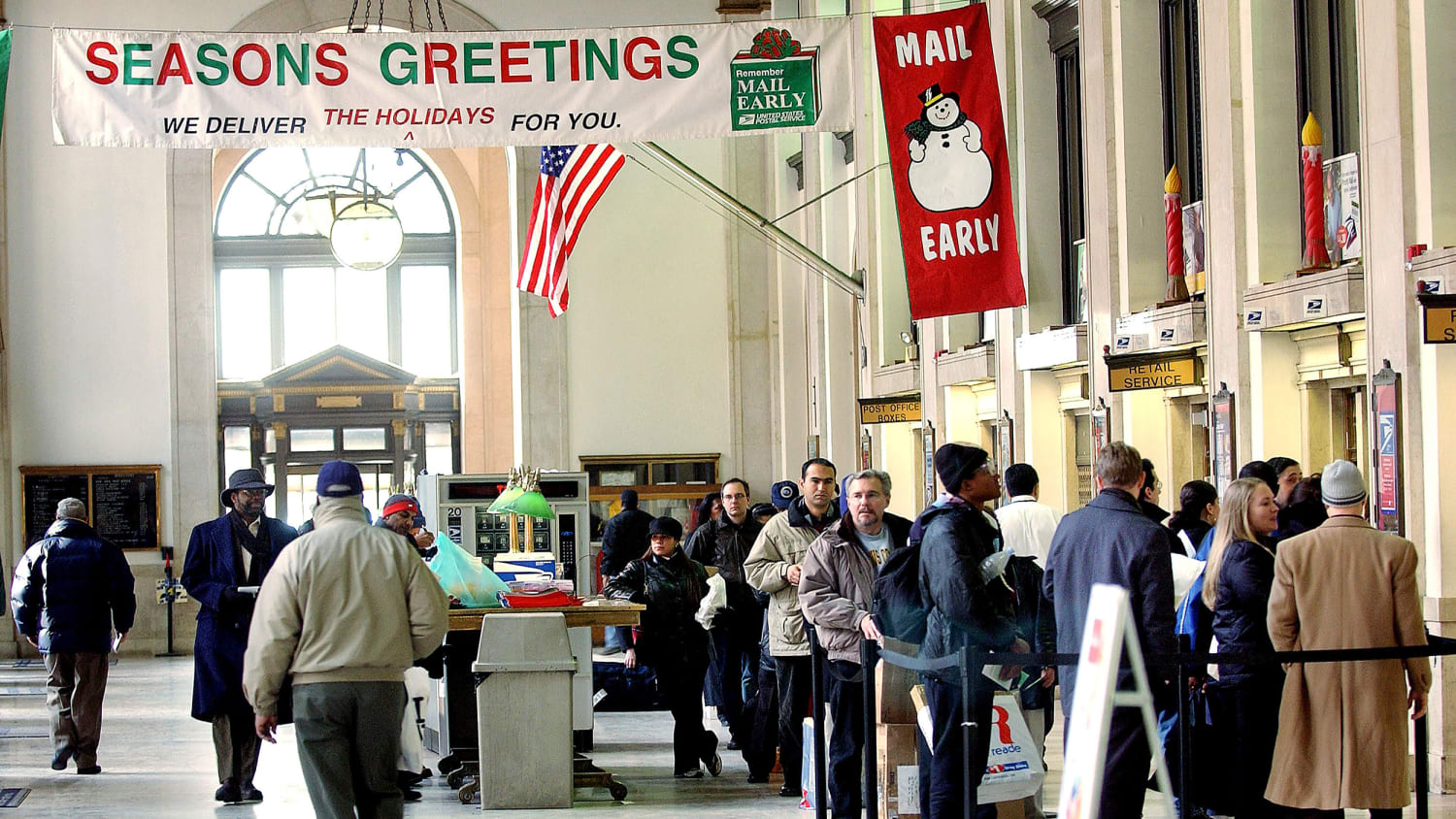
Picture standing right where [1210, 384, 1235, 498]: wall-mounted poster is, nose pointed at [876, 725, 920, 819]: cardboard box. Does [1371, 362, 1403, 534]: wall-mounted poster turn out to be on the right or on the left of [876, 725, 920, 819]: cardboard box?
left

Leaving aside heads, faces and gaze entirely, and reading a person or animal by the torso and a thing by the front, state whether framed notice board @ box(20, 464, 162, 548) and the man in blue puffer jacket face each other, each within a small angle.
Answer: yes

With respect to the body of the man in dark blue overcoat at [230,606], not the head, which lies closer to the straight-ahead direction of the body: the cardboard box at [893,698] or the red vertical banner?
the cardboard box

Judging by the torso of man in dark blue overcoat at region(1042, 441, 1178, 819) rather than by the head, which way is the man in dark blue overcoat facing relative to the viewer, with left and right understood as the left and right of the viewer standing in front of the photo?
facing away from the viewer

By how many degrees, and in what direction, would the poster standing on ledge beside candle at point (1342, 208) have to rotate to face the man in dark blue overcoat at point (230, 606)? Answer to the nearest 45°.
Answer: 0° — it already faces them

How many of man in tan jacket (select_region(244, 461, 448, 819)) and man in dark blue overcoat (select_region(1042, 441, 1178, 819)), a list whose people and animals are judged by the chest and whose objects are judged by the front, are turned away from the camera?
2

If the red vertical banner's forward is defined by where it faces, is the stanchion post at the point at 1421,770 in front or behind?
in front

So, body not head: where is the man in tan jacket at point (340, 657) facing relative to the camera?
away from the camera

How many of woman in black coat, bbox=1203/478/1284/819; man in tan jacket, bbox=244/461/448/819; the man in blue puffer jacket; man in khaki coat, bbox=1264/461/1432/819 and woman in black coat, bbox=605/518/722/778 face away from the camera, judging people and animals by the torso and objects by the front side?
3

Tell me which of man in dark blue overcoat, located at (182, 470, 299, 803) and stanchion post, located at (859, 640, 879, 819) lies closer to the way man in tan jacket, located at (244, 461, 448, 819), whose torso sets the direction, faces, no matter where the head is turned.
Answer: the man in dark blue overcoat

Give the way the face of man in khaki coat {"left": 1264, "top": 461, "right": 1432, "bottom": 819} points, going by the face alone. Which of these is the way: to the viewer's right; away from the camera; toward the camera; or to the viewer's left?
away from the camera

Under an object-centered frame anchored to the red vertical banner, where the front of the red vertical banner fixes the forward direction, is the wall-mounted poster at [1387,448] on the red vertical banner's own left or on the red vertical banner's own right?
on the red vertical banner's own left

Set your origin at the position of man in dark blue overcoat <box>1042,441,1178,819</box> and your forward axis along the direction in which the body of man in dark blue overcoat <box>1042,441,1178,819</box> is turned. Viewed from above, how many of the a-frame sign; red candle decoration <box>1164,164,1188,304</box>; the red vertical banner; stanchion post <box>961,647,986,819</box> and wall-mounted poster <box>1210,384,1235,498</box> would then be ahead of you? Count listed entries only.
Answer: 3

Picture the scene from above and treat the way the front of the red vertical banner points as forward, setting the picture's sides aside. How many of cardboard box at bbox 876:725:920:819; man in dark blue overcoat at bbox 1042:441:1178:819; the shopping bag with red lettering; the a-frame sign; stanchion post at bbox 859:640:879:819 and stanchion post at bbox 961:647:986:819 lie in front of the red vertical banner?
6
